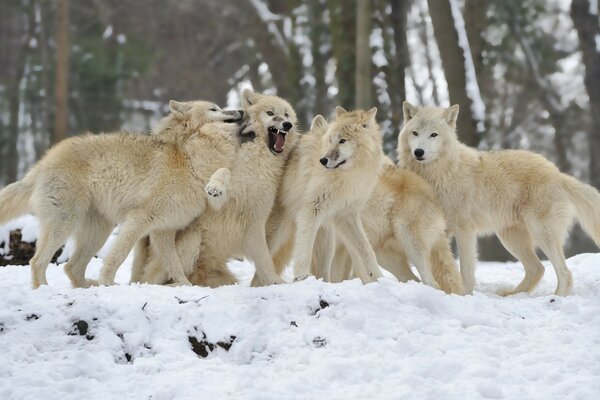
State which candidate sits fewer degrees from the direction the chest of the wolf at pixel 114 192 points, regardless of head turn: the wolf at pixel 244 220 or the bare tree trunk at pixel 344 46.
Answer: the wolf

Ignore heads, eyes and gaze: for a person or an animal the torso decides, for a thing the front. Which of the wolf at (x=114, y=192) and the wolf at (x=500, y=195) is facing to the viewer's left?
the wolf at (x=500, y=195)

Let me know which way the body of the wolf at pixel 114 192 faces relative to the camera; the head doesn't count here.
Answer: to the viewer's right

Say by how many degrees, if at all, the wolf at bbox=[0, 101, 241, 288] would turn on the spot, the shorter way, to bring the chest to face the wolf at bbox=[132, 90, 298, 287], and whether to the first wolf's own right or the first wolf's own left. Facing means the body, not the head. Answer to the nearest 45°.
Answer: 0° — it already faces it

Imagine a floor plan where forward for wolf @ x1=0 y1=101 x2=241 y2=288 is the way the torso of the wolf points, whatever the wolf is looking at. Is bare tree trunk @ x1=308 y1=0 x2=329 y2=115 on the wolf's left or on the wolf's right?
on the wolf's left

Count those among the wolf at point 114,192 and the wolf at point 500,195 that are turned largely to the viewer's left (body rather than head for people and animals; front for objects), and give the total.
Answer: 1

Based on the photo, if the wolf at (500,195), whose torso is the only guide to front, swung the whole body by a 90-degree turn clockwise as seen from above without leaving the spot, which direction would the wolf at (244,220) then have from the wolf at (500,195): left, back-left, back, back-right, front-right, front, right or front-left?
back-left

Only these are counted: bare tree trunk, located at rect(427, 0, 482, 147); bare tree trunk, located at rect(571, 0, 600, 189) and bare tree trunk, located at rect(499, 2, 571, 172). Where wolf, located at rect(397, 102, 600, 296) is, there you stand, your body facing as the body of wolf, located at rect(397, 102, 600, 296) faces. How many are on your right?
3

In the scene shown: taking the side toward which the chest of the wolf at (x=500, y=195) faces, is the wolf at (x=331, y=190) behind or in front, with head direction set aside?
in front

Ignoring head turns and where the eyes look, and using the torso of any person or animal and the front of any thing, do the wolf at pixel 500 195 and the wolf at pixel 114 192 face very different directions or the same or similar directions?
very different directions

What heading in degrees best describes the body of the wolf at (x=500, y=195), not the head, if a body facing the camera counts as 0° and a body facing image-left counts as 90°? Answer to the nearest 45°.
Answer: approximately 90°

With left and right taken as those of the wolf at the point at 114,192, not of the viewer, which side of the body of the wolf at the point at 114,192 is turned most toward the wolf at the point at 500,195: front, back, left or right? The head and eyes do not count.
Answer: front

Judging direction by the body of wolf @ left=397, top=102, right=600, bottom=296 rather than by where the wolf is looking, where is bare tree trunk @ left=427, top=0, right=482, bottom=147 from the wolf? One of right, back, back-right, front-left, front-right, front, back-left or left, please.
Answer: right

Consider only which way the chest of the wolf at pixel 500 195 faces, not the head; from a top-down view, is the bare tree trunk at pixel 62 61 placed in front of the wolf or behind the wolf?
in front

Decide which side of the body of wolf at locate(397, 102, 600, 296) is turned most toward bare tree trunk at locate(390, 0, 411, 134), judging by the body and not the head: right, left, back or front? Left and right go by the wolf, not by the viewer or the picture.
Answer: right

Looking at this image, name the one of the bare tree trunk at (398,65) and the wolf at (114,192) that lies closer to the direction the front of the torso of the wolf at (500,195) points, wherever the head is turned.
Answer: the wolf
